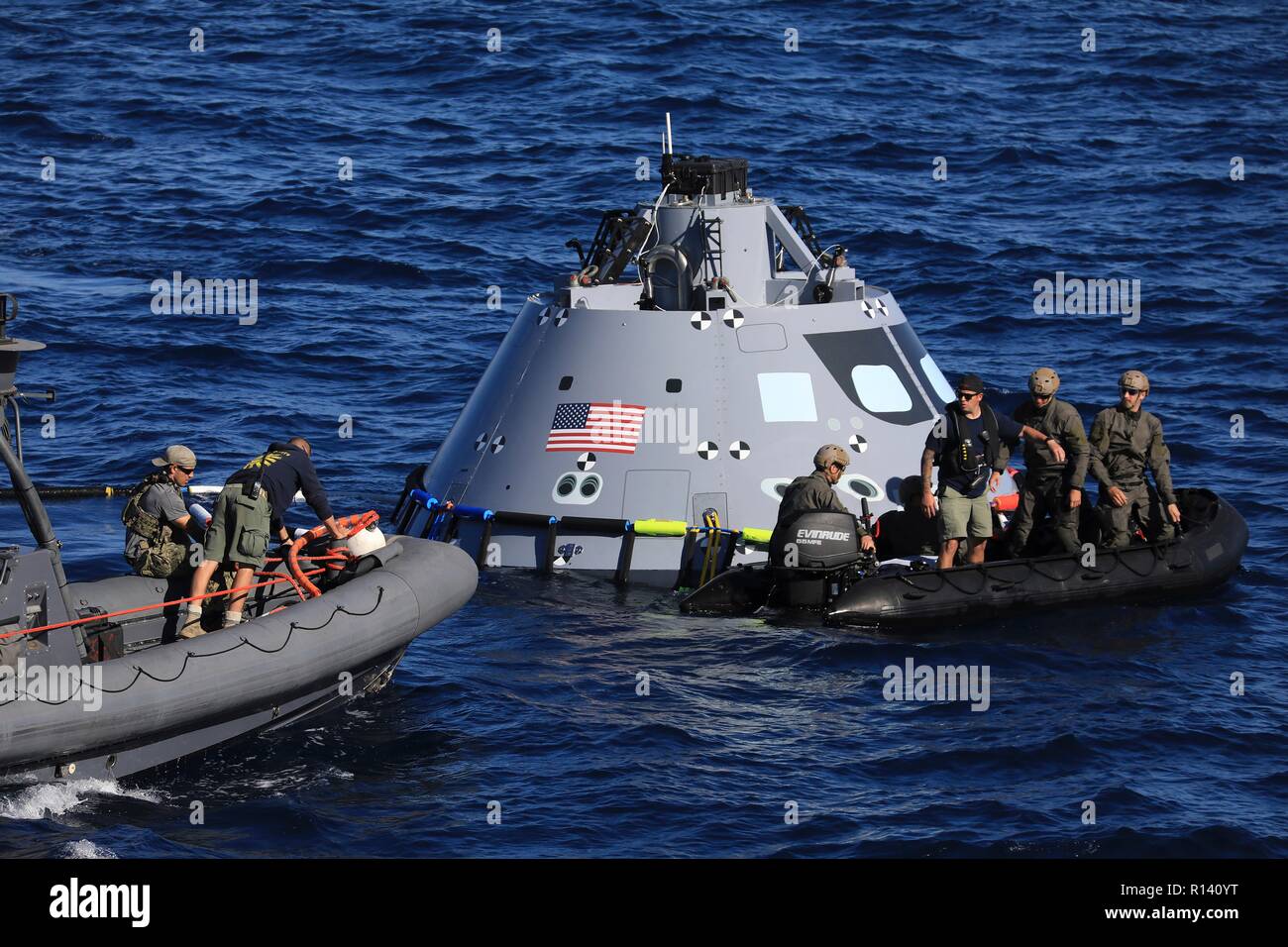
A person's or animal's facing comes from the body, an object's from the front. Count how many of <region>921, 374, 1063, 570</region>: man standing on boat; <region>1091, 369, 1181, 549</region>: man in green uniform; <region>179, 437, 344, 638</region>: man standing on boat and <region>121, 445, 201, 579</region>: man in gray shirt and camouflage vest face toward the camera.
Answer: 2

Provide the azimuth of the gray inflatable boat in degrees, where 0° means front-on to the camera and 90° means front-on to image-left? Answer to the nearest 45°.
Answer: approximately 270°

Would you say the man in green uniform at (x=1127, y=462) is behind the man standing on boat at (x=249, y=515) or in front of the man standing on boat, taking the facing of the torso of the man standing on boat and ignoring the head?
in front

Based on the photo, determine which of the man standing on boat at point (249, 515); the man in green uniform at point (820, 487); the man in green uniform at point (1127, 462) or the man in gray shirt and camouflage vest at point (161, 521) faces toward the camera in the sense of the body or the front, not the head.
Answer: the man in green uniform at point (1127, 462)

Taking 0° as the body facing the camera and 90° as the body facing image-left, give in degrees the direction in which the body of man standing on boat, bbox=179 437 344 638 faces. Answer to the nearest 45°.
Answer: approximately 225°

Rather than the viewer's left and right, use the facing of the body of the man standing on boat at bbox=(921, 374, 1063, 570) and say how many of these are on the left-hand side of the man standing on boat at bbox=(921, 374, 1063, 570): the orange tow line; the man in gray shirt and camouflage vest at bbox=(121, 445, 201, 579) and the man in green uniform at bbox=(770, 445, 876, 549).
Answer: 0

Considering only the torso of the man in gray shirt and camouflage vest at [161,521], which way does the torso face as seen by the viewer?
to the viewer's right

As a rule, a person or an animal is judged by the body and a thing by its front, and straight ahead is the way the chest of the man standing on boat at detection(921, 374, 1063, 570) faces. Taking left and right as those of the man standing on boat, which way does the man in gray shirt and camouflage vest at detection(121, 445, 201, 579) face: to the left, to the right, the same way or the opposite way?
to the left

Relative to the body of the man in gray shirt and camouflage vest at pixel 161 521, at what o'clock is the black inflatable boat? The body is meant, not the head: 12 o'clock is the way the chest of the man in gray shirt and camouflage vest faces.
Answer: The black inflatable boat is roughly at 12 o'clock from the man in gray shirt and camouflage vest.

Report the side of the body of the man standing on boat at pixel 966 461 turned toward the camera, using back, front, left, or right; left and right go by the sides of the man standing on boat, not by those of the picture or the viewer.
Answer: front

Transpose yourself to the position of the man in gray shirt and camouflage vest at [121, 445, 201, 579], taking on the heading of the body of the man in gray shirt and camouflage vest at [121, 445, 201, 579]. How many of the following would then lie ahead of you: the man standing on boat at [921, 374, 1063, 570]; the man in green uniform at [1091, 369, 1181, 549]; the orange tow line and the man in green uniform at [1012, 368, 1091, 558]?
4

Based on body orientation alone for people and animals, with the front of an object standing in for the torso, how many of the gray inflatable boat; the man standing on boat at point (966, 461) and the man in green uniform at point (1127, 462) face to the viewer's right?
1

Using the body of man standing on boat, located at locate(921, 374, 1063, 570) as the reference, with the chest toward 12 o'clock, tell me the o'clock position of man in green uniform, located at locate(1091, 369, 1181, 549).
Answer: The man in green uniform is roughly at 8 o'clock from the man standing on boat.

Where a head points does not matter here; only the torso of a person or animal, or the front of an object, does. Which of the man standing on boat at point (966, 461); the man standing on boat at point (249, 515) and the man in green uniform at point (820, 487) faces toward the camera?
the man standing on boat at point (966, 461)

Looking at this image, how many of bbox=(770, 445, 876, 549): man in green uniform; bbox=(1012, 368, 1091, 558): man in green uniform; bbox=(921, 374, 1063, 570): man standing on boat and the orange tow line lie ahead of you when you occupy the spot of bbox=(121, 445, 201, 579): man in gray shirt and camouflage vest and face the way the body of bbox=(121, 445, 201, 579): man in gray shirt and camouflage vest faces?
4

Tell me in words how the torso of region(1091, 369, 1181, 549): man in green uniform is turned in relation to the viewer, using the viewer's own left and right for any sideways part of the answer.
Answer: facing the viewer

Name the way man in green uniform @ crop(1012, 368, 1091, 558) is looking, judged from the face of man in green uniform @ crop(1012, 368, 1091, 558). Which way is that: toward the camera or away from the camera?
toward the camera

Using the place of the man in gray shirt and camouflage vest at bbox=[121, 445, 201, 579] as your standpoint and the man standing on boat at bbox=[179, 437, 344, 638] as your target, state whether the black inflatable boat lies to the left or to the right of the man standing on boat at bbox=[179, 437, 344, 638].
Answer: left

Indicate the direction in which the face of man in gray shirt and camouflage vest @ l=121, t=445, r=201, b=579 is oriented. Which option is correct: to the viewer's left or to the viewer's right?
to the viewer's right

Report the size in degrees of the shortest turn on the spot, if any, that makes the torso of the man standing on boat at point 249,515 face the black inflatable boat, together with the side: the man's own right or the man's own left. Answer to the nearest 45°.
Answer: approximately 45° to the man's own right
